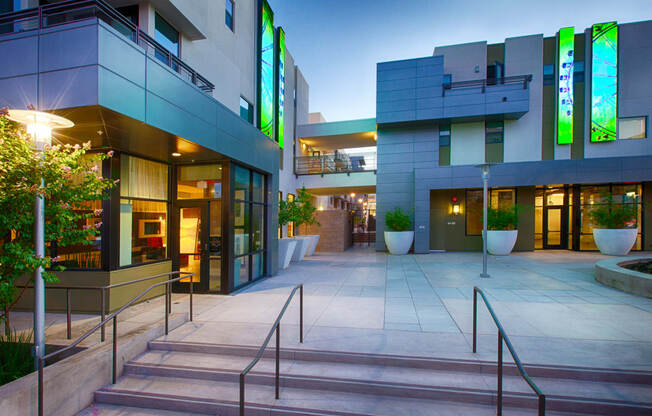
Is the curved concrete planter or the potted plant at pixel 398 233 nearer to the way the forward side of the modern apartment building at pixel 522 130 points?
the curved concrete planter

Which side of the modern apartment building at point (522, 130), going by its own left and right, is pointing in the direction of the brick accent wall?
right

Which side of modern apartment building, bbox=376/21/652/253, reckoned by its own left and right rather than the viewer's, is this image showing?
front
